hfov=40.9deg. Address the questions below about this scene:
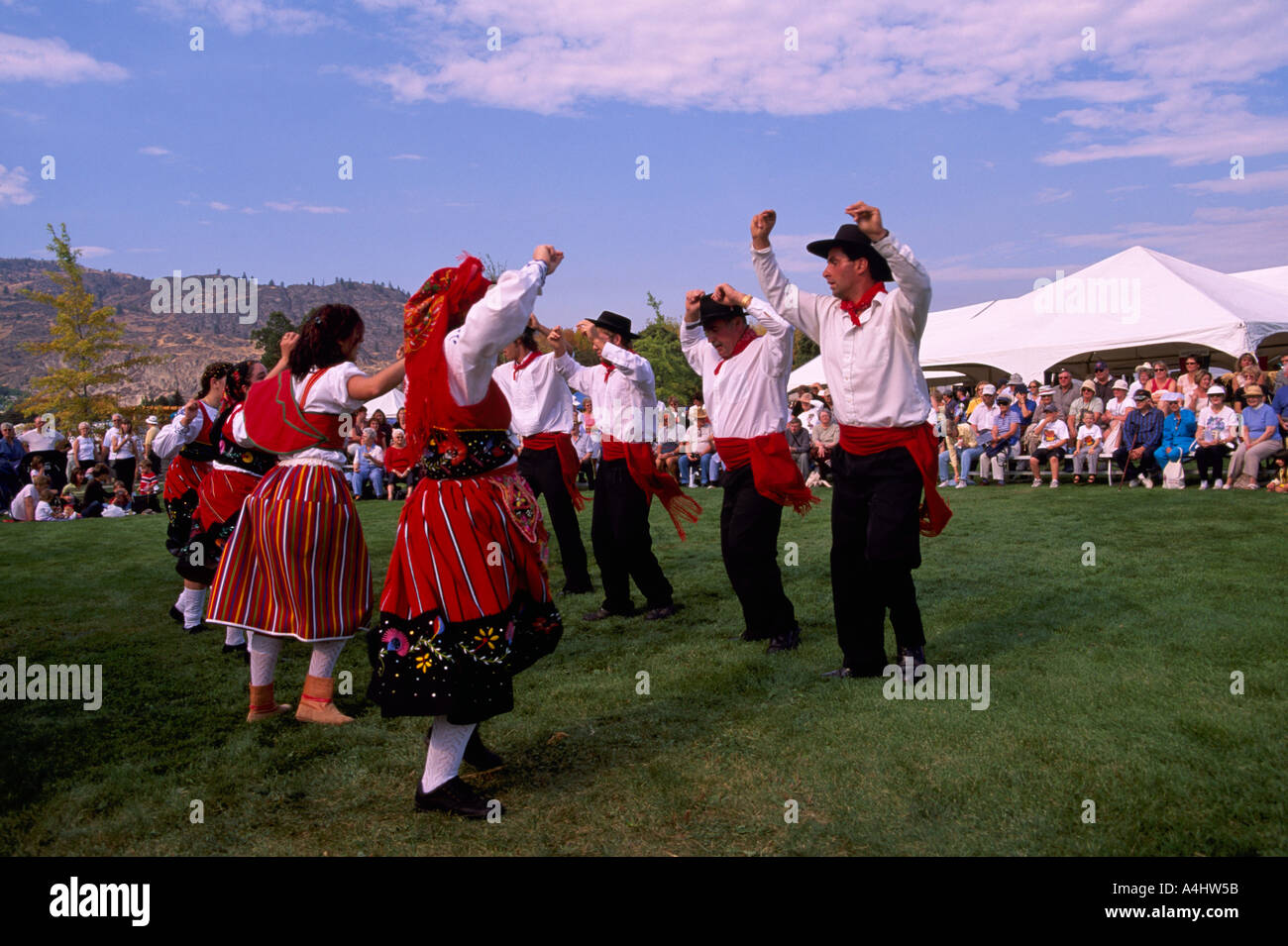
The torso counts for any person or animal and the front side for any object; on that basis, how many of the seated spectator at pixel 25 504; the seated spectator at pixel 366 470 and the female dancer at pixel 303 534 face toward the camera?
1

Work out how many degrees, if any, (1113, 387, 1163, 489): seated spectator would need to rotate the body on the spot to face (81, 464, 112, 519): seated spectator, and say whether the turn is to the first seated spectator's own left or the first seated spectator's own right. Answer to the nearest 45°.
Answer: approximately 45° to the first seated spectator's own right

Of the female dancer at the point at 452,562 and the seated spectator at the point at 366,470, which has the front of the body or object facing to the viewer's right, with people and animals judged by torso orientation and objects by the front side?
the female dancer

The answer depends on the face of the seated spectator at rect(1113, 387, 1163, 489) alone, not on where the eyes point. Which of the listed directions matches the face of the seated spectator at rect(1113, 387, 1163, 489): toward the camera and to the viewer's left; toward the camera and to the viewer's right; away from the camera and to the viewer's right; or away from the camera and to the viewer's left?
toward the camera and to the viewer's left
